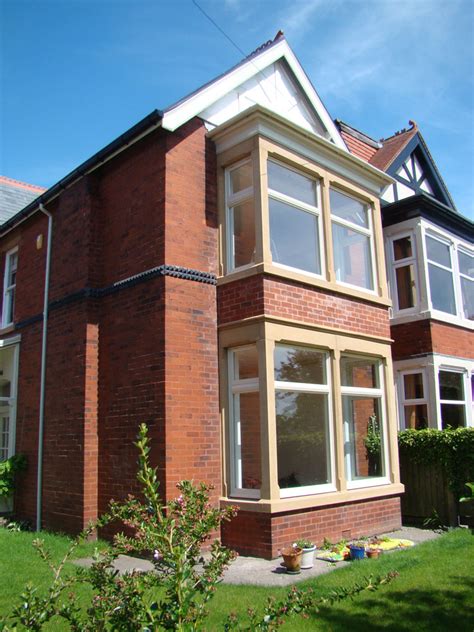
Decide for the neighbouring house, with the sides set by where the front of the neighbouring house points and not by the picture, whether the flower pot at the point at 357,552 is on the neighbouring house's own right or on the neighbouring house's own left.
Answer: on the neighbouring house's own right

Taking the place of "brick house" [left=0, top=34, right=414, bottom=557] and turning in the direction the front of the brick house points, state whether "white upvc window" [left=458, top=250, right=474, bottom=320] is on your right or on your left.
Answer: on your left

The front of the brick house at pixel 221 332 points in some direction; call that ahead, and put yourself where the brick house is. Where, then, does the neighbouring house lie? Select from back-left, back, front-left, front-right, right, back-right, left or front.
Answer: left

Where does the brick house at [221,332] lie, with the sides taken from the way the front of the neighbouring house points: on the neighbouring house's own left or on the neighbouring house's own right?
on the neighbouring house's own right

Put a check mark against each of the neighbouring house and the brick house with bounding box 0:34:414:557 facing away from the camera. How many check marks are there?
0

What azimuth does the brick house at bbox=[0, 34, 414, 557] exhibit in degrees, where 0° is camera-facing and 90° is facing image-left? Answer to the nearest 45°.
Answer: approximately 315°

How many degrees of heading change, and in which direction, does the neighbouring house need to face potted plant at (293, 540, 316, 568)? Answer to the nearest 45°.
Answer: approximately 45° to its right

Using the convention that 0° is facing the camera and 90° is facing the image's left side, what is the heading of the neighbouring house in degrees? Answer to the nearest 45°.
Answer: approximately 315°
